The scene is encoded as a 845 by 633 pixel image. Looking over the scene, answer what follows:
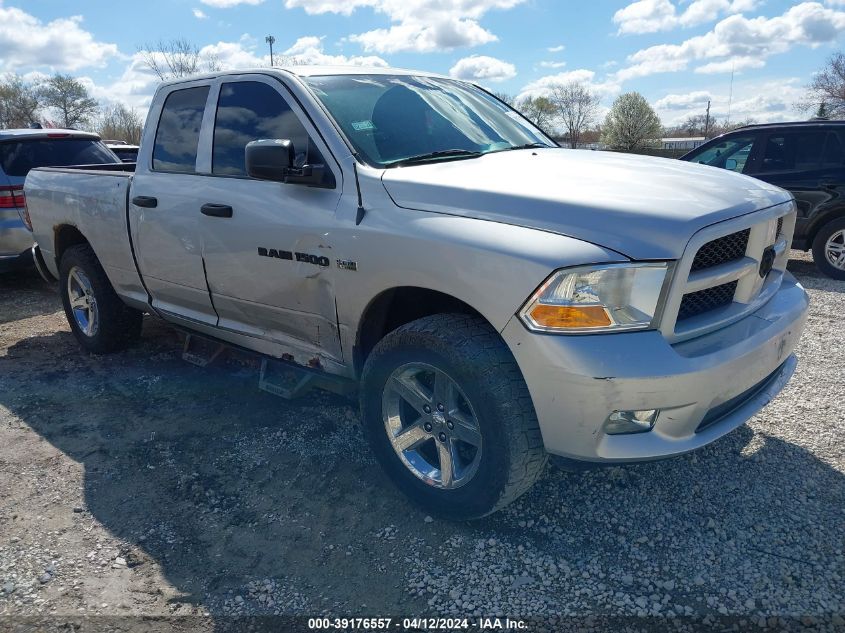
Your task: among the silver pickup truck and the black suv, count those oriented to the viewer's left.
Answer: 1

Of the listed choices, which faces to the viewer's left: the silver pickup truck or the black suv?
the black suv

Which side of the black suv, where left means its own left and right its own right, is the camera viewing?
left

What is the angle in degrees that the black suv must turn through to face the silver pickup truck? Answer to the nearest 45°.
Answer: approximately 90° to its left

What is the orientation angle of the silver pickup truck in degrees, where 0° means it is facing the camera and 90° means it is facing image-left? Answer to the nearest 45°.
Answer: approximately 315°

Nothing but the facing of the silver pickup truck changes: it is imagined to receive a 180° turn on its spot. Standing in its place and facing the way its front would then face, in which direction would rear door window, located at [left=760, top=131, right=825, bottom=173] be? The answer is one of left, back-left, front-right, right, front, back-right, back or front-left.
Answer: right

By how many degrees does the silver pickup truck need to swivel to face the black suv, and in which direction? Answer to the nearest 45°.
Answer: approximately 90° to its left

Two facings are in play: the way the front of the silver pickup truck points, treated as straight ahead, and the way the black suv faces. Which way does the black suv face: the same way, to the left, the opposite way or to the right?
the opposite way
